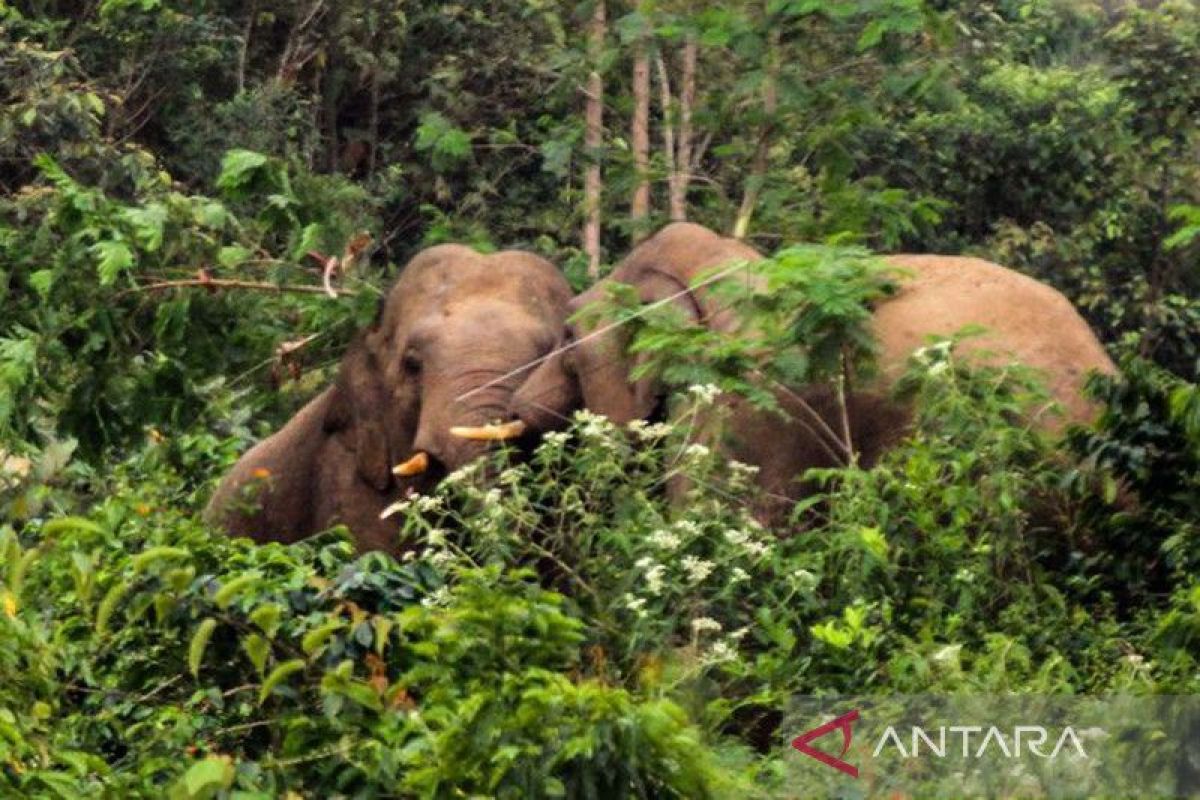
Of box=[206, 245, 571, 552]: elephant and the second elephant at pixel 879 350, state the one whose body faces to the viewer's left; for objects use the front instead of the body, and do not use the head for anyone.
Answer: the second elephant

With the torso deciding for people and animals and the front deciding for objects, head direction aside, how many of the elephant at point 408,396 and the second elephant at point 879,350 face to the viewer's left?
1

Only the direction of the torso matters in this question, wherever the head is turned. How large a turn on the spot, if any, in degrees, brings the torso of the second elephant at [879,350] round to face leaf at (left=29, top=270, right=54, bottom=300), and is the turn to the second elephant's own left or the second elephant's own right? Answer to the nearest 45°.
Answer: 0° — it already faces it

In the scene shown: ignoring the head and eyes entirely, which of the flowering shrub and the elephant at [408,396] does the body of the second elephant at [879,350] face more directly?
the elephant

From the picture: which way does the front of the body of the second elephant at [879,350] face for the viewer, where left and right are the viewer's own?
facing to the left of the viewer
